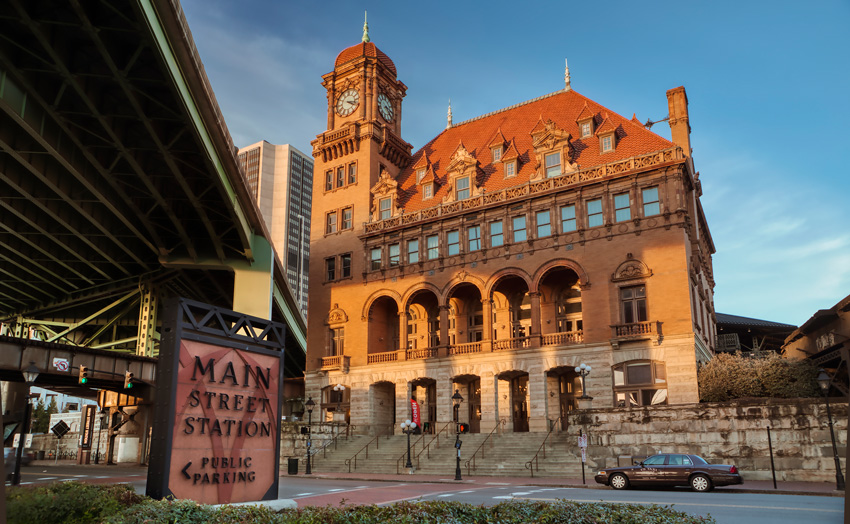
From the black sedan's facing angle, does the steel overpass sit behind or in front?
in front

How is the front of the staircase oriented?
toward the camera

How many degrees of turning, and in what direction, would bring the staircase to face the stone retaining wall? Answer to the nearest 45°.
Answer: approximately 45° to its left

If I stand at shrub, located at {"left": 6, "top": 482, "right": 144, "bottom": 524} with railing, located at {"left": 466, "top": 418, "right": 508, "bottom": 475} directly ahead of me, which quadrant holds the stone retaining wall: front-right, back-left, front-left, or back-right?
front-right

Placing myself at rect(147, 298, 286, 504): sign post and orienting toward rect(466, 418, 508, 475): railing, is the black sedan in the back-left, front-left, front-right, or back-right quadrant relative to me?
front-right

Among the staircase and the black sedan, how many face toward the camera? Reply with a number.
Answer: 1

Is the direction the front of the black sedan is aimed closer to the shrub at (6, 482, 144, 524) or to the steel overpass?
the steel overpass

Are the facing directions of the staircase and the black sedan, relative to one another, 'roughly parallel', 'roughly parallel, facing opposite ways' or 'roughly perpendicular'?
roughly perpendicular

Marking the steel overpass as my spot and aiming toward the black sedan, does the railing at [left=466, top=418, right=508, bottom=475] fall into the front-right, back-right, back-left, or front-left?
front-left

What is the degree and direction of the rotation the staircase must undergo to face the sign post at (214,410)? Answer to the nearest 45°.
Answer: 0° — it already faces it

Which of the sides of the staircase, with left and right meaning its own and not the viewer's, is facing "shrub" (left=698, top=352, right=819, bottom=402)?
left

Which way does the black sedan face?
to the viewer's left
